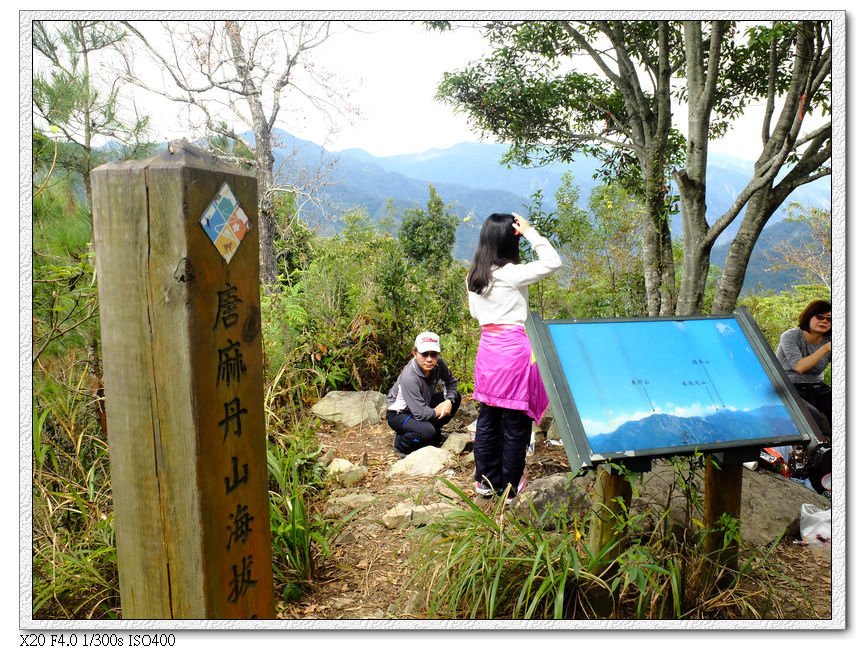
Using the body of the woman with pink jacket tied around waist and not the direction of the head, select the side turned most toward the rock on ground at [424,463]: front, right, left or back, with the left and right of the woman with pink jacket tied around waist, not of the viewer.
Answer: left

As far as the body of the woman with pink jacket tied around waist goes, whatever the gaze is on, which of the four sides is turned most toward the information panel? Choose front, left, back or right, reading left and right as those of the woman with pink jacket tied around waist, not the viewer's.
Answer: right

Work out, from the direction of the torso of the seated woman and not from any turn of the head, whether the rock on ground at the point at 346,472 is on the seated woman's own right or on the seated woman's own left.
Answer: on the seated woman's own right

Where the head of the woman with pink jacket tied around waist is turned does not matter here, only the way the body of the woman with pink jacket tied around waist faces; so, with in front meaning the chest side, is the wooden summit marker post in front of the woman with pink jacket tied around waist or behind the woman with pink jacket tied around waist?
behind

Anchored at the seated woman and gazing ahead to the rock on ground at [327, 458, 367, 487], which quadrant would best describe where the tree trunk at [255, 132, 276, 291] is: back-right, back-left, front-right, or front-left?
front-right

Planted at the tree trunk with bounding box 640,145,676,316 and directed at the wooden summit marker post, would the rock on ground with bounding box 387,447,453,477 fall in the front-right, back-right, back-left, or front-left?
front-right
